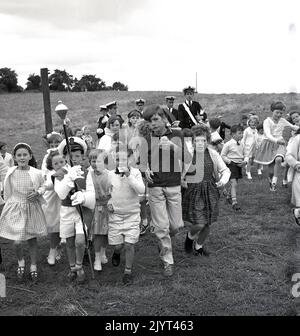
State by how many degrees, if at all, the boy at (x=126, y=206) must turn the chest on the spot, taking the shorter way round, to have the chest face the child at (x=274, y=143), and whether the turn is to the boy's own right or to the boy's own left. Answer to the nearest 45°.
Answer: approximately 135° to the boy's own left

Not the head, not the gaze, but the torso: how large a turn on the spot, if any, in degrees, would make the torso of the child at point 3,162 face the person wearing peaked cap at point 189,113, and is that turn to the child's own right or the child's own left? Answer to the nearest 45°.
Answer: approximately 90° to the child's own left

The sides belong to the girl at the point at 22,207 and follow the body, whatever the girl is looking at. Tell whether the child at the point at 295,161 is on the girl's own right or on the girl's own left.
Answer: on the girl's own left

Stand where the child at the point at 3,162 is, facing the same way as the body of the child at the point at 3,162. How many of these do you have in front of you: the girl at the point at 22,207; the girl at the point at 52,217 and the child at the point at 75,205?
3

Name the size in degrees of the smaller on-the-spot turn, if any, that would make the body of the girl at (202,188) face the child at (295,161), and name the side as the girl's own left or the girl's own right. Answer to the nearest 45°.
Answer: approximately 135° to the girl's own left

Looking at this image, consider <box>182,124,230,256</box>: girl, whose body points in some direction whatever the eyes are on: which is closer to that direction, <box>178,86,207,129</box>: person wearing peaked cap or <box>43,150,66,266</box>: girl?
the girl

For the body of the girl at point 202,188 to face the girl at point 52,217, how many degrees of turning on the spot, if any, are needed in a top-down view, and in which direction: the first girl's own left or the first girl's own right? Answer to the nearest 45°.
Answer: approximately 90° to the first girl's own right

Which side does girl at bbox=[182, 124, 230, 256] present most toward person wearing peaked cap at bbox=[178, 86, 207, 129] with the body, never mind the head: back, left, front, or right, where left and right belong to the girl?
back

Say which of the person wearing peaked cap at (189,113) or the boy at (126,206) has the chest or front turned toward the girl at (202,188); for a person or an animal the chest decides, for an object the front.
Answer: the person wearing peaked cap

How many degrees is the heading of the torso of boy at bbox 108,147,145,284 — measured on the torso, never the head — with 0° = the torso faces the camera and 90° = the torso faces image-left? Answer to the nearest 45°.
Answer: approximately 0°

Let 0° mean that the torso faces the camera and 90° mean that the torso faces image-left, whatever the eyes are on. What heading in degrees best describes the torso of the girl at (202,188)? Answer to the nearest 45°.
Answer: approximately 0°
